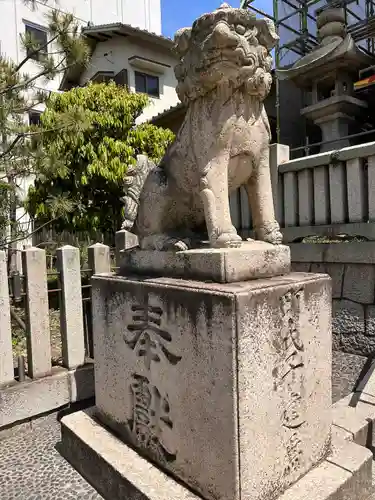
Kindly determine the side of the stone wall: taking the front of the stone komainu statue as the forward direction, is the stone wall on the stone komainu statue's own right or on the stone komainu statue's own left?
on the stone komainu statue's own left

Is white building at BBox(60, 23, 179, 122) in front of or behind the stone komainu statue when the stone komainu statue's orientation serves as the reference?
behind

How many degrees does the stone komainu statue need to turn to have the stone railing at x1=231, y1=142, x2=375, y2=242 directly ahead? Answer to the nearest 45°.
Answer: approximately 90° to its left

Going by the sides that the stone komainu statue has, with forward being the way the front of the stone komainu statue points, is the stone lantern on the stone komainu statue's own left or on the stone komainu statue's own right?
on the stone komainu statue's own left

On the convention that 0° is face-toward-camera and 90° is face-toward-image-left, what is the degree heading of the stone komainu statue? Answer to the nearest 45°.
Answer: approximately 315°

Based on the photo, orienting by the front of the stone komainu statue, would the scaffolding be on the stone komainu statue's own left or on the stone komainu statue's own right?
on the stone komainu statue's own left

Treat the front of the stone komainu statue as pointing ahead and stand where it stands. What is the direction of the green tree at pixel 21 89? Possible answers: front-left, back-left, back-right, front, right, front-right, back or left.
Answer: back

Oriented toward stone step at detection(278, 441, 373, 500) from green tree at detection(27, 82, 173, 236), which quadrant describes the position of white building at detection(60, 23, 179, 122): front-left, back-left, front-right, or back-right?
back-left

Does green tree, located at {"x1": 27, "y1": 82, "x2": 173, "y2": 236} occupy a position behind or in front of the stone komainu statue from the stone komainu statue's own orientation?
behind
